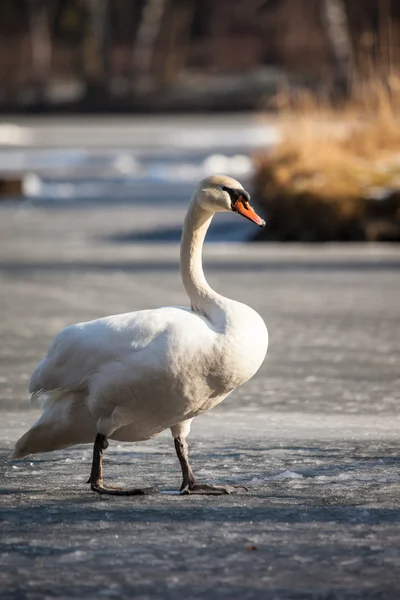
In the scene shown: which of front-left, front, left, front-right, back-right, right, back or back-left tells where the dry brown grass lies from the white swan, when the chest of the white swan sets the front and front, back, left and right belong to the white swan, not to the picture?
left

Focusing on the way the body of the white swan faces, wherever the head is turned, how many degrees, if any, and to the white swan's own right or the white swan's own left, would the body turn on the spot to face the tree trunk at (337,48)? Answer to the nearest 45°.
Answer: approximately 90° to the white swan's own left

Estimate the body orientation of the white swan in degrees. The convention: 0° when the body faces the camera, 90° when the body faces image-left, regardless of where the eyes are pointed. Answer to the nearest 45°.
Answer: approximately 270°
